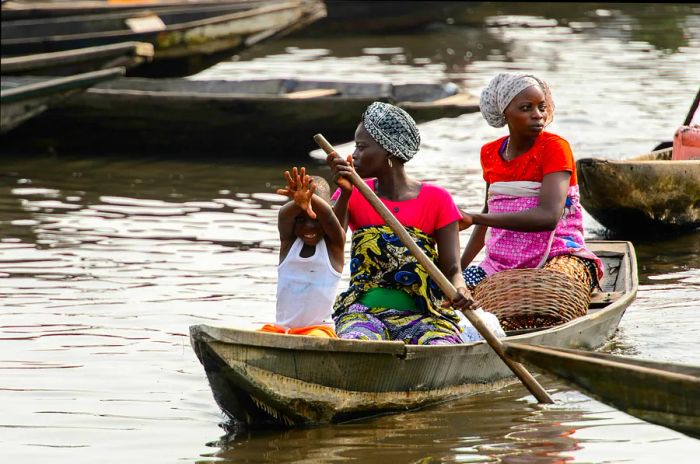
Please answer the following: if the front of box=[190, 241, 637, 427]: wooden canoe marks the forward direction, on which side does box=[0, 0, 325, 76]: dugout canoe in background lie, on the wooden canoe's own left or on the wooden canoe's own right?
on the wooden canoe's own right

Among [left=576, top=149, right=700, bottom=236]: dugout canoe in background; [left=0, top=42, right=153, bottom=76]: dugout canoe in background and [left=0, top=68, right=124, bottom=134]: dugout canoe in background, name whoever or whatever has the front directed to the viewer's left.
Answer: [left=576, top=149, right=700, bottom=236]: dugout canoe in background

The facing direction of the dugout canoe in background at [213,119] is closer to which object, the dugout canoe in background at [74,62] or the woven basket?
the woven basket

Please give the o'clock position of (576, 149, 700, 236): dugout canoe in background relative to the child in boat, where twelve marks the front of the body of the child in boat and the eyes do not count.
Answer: The dugout canoe in background is roughly at 7 o'clock from the child in boat.

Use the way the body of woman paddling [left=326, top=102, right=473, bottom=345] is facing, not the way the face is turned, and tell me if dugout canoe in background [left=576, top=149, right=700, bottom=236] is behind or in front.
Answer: behind

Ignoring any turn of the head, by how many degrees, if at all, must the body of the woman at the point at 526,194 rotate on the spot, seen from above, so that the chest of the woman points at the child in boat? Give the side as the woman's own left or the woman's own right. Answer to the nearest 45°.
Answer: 0° — they already face them

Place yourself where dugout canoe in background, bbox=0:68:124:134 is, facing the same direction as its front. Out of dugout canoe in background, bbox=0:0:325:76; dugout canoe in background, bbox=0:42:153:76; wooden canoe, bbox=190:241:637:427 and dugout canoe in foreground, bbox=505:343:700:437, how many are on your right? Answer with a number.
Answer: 2

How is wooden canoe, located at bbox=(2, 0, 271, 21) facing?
to the viewer's right

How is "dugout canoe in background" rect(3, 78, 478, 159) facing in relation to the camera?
to the viewer's right
